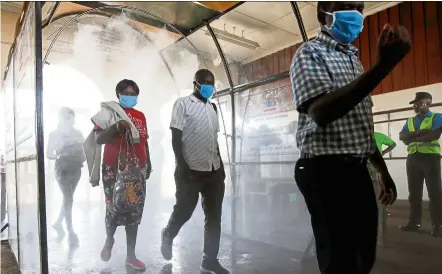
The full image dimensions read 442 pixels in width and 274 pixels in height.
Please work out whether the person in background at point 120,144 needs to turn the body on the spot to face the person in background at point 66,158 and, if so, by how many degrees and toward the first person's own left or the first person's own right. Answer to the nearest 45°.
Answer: approximately 135° to the first person's own right

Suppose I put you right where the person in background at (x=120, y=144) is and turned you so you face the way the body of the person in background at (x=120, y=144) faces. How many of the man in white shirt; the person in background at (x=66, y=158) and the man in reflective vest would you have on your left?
2

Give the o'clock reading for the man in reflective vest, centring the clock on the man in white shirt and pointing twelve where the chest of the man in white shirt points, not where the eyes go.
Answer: The man in reflective vest is roughly at 10 o'clock from the man in white shirt.

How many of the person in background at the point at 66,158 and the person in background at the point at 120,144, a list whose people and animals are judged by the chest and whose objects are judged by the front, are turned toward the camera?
2

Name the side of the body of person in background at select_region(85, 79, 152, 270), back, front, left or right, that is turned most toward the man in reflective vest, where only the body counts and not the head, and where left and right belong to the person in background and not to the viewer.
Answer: left

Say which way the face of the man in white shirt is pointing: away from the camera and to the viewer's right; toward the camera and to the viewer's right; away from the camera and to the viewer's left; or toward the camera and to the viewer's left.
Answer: toward the camera and to the viewer's right

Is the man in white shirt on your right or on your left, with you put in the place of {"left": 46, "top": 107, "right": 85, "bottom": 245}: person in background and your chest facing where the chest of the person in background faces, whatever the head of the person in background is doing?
on your left

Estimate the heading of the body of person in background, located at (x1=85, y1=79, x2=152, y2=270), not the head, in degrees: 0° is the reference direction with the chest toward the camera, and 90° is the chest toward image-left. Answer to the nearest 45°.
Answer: approximately 0°

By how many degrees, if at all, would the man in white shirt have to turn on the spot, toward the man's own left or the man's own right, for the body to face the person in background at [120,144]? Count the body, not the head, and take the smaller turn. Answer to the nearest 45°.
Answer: approximately 135° to the man's own right
